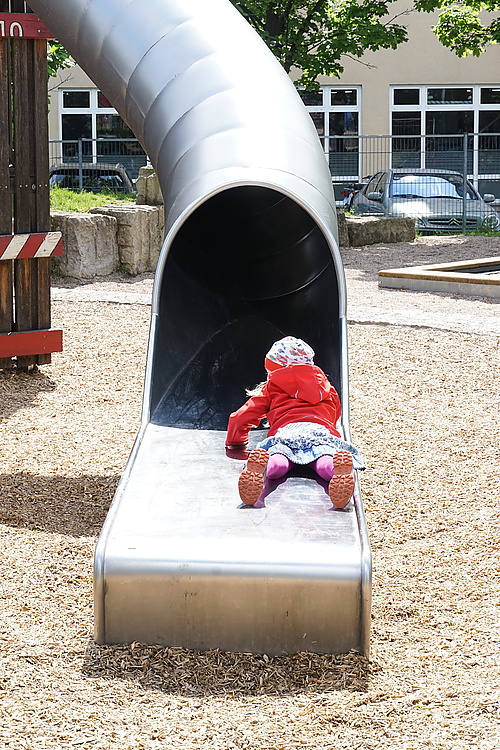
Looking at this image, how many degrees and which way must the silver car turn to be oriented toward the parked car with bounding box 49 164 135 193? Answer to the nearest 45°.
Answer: approximately 135° to its right

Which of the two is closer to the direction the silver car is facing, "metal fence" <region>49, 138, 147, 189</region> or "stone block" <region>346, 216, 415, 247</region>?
the stone block

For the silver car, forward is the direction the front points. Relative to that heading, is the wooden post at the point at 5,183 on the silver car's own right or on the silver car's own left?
on the silver car's own right

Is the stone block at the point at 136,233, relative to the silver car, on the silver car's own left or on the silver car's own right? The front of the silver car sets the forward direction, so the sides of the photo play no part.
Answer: on the silver car's own right

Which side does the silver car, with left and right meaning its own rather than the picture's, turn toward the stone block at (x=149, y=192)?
right

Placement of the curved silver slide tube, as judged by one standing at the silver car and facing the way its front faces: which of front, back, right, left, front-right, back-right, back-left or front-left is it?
front-right

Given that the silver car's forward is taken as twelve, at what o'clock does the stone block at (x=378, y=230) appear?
The stone block is roughly at 2 o'clock from the silver car.

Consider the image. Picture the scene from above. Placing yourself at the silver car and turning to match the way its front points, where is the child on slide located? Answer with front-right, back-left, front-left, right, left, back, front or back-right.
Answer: front-right

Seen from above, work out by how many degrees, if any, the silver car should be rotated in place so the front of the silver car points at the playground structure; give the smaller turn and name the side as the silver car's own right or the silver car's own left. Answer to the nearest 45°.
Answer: approximately 45° to the silver car's own right

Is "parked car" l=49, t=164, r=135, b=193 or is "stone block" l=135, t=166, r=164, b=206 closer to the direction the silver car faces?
the stone block

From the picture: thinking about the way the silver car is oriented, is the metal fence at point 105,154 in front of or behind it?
behind

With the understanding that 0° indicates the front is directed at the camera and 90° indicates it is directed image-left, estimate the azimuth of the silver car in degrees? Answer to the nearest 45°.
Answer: approximately 315°
